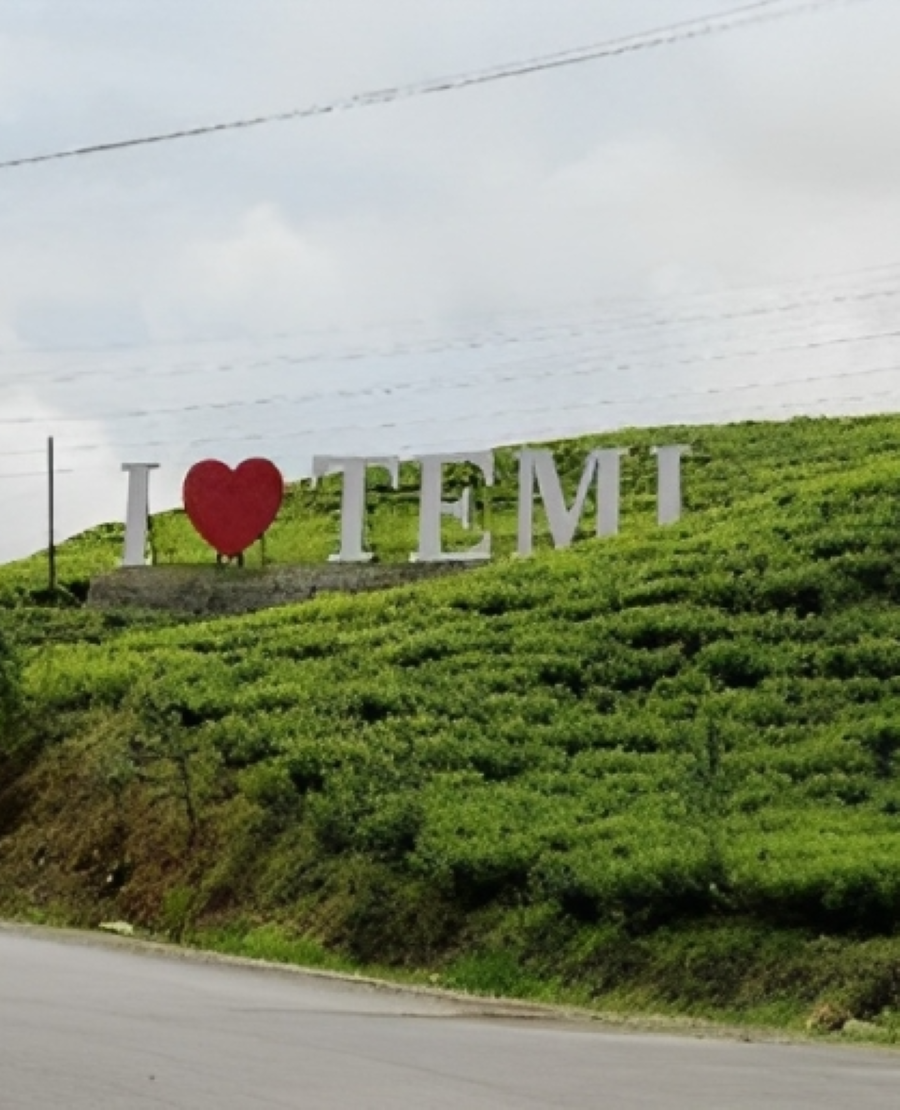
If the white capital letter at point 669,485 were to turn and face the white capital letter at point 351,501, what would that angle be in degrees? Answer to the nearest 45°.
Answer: approximately 90° to its right

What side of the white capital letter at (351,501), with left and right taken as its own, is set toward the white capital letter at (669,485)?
left

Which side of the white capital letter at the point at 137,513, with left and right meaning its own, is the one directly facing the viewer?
front

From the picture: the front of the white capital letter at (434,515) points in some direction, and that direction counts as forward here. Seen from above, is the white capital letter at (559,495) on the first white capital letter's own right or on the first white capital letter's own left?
on the first white capital letter's own left

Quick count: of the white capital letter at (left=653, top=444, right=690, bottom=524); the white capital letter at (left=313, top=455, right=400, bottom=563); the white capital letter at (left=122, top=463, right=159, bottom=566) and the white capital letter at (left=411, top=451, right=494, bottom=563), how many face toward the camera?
4

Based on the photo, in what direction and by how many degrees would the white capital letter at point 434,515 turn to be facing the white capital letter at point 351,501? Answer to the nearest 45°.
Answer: approximately 90° to its right

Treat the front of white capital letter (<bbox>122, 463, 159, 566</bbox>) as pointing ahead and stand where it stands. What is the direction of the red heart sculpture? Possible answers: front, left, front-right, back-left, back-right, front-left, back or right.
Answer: front-left

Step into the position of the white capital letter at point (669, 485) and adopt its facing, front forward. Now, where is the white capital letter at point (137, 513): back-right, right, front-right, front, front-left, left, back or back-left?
right

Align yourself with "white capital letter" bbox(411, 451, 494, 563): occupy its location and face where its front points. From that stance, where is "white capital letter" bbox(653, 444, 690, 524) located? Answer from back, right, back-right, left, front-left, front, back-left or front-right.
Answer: left

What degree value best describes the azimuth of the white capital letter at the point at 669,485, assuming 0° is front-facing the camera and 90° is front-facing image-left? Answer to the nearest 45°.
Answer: approximately 0°

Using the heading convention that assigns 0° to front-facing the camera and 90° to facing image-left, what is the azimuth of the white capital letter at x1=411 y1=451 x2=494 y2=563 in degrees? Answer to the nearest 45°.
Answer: approximately 0°
